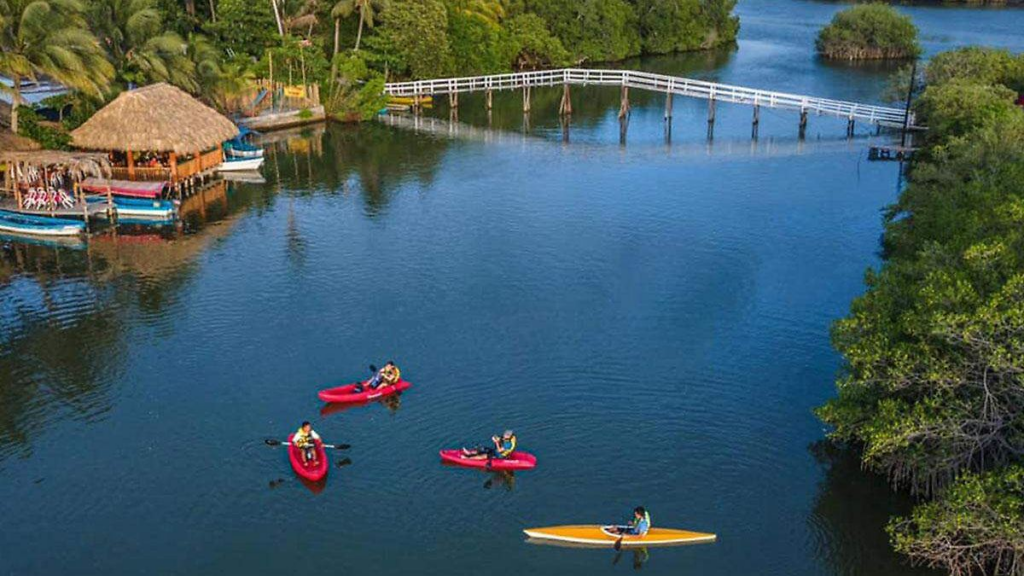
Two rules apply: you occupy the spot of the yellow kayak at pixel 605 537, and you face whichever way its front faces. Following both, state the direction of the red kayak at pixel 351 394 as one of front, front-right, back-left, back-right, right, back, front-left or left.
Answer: front-right

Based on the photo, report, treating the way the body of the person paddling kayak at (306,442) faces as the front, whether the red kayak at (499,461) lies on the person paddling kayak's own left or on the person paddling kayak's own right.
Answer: on the person paddling kayak's own left

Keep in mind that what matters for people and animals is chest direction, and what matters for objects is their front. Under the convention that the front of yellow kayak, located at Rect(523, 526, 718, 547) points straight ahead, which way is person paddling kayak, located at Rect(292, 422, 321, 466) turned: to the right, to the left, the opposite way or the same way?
to the left

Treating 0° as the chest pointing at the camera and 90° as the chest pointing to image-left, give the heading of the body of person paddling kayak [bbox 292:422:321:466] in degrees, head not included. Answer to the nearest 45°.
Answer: approximately 0°

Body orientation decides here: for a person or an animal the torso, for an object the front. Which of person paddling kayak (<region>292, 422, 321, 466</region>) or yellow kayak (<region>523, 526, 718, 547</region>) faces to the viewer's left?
the yellow kayak

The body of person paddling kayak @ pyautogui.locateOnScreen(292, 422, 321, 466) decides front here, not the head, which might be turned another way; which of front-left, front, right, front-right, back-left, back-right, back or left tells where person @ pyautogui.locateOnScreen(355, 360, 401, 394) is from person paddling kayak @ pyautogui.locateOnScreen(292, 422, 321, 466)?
back-left

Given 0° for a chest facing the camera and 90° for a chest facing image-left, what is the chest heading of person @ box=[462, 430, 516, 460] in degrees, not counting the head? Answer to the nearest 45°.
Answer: approximately 90°

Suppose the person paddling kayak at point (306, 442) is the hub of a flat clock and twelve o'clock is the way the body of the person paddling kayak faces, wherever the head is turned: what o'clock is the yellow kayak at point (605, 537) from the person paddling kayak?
The yellow kayak is roughly at 10 o'clock from the person paddling kayak.

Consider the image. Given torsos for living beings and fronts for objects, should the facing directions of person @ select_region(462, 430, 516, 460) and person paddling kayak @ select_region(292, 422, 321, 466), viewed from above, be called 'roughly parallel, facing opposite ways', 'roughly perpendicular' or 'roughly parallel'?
roughly perpendicular

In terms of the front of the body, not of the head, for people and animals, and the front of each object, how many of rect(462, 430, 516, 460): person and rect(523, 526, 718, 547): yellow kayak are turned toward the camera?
0

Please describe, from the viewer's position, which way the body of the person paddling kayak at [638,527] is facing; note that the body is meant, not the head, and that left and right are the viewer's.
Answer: facing to the left of the viewer

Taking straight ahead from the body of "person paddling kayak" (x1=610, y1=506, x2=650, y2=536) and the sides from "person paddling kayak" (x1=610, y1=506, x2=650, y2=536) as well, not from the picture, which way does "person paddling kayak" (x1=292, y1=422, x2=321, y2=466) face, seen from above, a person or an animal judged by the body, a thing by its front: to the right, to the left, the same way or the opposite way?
to the left

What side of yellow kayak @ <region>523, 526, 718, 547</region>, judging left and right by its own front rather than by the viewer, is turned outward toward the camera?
left
